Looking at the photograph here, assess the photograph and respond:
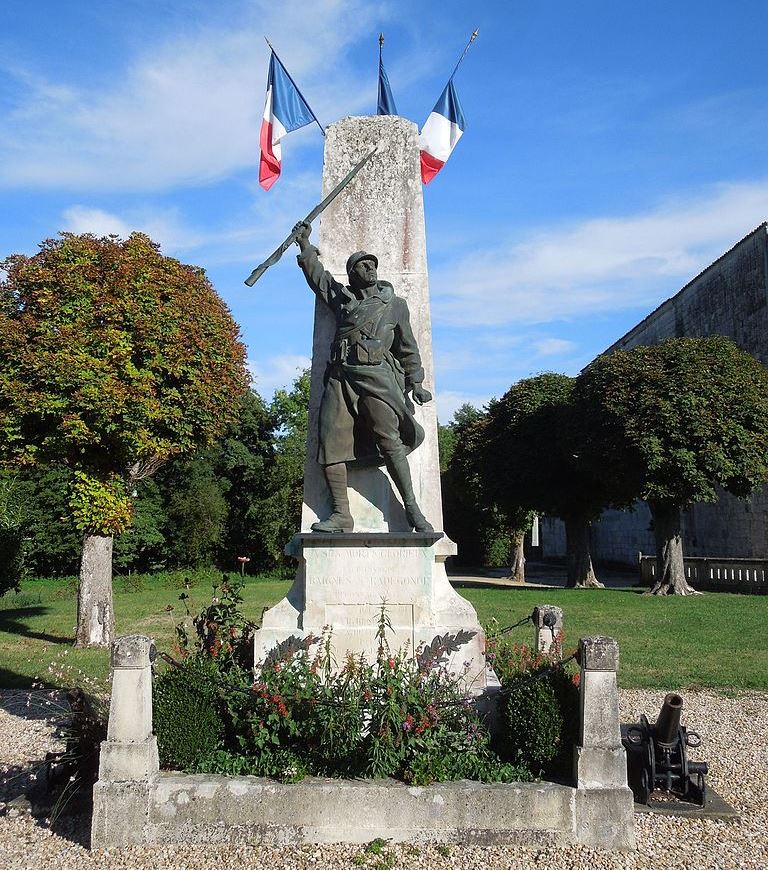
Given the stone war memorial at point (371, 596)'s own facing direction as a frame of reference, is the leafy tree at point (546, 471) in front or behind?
behind

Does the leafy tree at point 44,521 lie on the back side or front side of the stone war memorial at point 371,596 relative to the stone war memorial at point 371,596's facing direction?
on the back side

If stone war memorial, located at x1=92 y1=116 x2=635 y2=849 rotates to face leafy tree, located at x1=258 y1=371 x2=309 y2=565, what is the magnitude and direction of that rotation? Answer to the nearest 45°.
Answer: approximately 180°

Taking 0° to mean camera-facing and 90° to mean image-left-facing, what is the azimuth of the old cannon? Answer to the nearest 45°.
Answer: approximately 0°

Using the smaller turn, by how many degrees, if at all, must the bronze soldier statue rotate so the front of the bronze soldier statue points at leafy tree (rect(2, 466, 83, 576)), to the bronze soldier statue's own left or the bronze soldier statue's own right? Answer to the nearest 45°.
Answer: approximately 135° to the bronze soldier statue's own right

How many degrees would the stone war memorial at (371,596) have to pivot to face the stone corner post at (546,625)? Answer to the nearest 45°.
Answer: approximately 135° to its left

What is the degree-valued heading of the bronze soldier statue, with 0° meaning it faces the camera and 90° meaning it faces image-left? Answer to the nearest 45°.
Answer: approximately 0°

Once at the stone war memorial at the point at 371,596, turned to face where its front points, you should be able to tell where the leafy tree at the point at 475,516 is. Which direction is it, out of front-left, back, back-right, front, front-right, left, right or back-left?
back

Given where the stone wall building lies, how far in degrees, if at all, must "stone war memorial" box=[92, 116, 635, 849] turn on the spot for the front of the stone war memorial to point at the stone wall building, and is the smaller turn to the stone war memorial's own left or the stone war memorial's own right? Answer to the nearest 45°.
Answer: approximately 135° to the stone war memorial's own left
